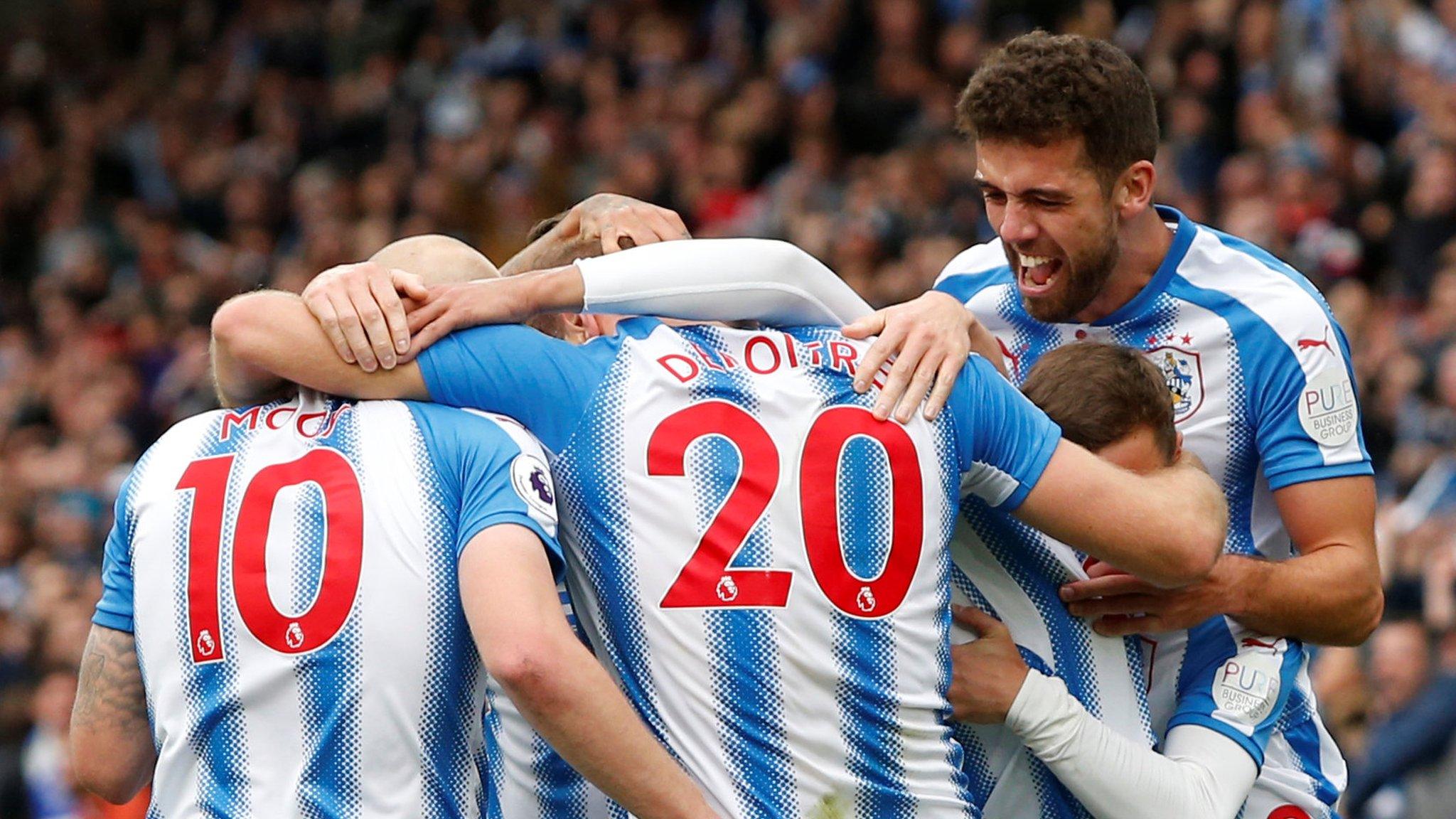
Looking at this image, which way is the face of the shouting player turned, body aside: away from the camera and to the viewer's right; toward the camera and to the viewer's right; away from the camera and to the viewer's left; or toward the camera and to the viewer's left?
toward the camera and to the viewer's left

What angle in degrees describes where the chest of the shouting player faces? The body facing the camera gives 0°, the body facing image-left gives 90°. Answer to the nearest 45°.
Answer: approximately 45°
